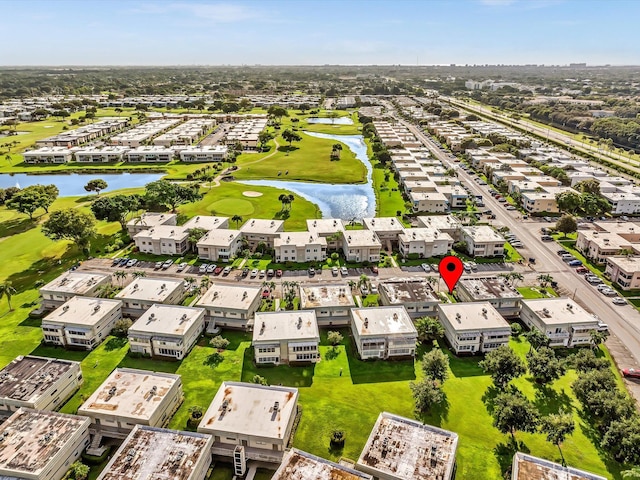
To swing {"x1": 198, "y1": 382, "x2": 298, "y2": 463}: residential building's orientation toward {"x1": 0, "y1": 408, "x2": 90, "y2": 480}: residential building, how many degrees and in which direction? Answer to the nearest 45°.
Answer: approximately 90° to its right

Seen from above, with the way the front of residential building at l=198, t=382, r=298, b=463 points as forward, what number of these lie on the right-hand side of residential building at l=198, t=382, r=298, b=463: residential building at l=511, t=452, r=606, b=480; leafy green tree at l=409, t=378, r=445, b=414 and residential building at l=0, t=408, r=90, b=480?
1

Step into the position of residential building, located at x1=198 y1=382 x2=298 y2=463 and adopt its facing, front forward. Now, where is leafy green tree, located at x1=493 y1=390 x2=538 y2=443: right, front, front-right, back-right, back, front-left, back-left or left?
left

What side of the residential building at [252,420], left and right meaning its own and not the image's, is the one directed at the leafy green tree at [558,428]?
left

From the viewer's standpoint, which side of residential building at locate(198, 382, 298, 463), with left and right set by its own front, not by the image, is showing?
front

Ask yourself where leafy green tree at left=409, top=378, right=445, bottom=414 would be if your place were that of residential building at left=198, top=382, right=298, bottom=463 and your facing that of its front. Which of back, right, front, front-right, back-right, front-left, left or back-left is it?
left

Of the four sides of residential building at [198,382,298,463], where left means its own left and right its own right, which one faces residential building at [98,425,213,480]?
right

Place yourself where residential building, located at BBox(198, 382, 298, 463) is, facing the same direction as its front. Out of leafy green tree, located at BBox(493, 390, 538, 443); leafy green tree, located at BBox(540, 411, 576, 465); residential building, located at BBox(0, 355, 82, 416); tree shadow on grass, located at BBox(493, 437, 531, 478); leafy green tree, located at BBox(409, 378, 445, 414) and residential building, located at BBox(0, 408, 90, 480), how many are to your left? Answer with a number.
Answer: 4

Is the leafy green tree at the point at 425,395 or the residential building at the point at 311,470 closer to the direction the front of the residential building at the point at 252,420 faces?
the residential building

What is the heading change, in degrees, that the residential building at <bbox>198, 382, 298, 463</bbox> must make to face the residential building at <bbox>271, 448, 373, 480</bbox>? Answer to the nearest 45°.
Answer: approximately 45° to its left

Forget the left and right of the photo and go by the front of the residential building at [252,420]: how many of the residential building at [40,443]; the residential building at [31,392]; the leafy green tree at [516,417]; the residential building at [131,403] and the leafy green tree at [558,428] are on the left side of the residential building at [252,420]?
2

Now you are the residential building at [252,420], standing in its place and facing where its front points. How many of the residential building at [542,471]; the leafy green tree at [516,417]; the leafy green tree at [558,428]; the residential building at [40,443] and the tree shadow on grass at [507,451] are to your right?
1

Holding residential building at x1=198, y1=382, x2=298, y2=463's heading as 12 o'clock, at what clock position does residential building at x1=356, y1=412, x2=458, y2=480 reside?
residential building at x1=356, y1=412, x2=458, y2=480 is roughly at 10 o'clock from residential building at x1=198, y1=382, x2=298, y2=463.

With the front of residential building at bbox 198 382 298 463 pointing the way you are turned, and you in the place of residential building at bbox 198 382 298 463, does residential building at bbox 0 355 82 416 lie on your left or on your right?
on your right

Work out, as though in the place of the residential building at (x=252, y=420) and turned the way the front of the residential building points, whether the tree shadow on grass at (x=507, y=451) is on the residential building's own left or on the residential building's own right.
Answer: on the residential building's own left

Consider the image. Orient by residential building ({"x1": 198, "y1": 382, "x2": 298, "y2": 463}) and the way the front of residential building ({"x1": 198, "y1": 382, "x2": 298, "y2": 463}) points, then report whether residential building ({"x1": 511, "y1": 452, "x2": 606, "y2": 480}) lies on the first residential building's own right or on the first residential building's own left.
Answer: on the first residential building's own left
